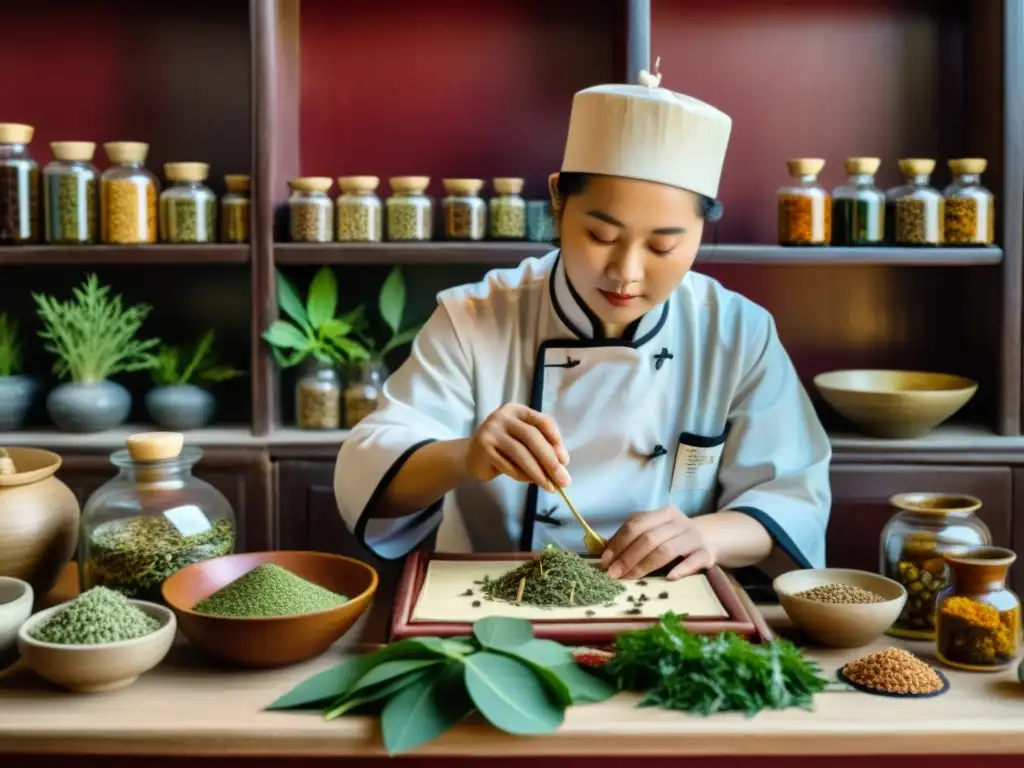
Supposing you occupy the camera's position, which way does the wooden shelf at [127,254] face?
facing the viewer

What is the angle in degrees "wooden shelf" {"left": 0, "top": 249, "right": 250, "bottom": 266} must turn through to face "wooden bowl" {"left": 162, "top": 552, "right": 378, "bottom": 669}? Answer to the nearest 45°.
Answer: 0° — it already faces it

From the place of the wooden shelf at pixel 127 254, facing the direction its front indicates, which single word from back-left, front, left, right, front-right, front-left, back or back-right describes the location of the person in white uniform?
front-left

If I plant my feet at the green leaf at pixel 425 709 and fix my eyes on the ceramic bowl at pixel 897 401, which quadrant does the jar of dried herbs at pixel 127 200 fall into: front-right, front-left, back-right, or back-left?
front-left

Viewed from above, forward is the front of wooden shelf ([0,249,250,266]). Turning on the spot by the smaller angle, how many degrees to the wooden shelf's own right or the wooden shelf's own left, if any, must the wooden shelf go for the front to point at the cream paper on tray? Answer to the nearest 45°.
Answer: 0° — it already faces it

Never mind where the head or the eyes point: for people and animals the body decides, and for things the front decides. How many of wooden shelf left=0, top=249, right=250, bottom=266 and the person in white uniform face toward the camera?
2

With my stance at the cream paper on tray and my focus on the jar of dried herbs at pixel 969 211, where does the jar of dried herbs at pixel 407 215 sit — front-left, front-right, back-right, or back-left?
front-left

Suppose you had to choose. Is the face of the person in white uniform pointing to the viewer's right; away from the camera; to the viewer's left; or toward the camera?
toward the camera

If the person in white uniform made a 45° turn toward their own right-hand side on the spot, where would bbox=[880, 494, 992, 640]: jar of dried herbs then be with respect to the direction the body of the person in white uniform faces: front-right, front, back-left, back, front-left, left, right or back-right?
left

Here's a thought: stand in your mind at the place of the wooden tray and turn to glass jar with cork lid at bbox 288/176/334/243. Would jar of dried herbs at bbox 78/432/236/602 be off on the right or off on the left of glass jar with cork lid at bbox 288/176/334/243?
left

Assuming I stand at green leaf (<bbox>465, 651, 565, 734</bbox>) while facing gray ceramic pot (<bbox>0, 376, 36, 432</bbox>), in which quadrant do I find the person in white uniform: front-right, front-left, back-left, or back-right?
front-right

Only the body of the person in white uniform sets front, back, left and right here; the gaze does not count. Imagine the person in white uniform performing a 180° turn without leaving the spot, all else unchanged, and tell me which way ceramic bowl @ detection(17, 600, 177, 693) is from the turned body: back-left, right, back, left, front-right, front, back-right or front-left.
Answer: back-left

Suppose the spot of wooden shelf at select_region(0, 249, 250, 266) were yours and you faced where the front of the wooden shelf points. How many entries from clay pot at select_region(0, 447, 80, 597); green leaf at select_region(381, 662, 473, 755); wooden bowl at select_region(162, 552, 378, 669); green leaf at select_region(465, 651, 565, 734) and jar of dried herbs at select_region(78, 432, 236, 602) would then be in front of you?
5

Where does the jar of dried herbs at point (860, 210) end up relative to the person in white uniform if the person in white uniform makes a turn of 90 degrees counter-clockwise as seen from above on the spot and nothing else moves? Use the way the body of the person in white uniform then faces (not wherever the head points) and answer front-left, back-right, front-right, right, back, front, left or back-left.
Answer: front-left

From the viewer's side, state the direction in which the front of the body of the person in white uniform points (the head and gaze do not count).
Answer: toward the camera

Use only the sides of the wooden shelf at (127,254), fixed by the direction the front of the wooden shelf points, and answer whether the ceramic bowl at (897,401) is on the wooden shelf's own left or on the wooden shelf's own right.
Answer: on the wooden shelf's own left
